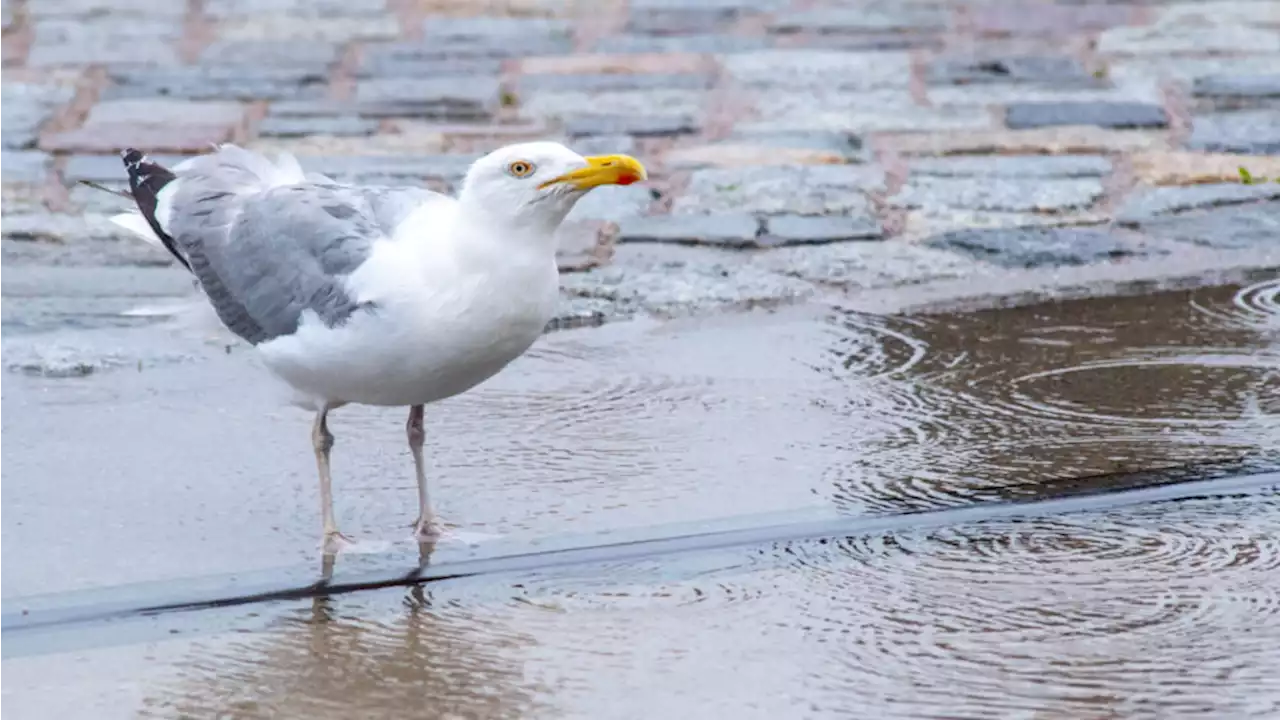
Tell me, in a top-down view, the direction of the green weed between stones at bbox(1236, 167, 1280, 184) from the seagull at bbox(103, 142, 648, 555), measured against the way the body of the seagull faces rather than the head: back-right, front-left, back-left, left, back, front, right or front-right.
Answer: left

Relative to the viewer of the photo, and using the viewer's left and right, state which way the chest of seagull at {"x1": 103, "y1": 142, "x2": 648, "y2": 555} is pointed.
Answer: facing the viewer and to the right of the viewer
